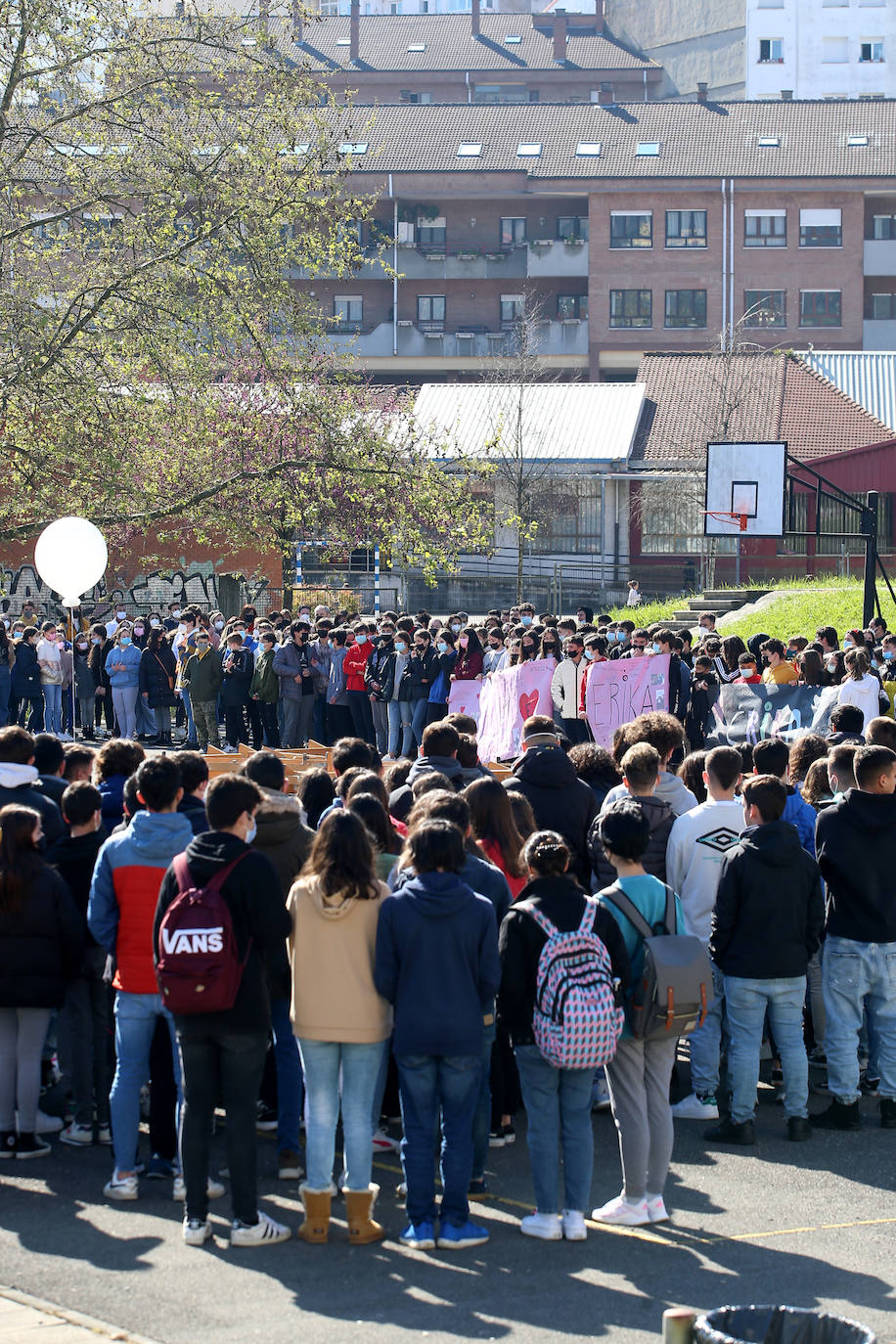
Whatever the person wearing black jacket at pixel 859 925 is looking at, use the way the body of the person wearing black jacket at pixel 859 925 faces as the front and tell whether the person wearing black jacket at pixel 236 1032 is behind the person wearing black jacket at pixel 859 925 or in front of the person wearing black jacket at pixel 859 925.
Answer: behind

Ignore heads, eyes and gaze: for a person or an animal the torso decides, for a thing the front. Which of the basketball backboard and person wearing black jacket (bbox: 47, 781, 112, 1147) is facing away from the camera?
the person wearing black jacket

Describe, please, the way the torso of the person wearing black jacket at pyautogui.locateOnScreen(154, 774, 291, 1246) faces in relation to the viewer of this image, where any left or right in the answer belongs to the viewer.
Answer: facing away from the viewer and to the right of the viewer

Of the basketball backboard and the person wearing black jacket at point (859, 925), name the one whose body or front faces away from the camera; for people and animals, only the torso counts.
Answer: the person wearing black jacket

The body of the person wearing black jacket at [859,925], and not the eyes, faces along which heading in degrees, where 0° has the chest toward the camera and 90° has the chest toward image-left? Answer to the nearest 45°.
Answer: approximately 180°

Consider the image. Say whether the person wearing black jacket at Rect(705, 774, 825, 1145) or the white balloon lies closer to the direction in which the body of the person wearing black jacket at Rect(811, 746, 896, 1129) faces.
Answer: the white balloon

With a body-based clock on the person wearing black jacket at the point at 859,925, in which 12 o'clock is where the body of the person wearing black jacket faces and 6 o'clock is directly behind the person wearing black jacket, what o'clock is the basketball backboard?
The basketball backboard is roughly at 12 o'clock from the person wearing black jacket.

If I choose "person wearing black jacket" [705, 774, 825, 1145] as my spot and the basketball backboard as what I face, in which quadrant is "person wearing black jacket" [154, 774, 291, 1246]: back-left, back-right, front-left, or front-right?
back-left

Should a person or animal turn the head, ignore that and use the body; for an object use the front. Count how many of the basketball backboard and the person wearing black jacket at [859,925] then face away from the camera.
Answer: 1

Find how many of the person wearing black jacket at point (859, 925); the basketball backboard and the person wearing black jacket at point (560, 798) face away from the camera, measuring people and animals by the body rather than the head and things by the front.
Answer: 2

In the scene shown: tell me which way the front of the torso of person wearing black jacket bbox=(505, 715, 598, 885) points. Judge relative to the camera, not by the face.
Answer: away from the camera

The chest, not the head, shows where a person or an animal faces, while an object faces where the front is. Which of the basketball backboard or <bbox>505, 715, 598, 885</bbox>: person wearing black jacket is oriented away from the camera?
the person wearing black jacket

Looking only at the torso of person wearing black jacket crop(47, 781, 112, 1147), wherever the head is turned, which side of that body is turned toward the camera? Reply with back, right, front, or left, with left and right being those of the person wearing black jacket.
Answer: back
